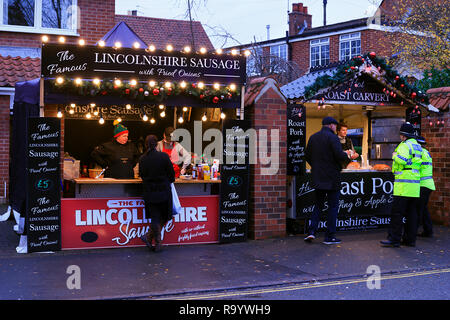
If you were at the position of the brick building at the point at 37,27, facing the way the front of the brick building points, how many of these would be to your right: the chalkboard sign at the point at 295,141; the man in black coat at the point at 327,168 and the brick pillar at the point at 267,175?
0

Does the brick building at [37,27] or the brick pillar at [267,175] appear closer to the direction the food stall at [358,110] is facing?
the brick pillar

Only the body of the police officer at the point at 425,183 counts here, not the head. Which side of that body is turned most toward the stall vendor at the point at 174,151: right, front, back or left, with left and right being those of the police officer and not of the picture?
front

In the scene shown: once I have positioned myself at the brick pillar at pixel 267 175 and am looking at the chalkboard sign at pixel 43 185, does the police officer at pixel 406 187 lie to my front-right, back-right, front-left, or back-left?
back-left

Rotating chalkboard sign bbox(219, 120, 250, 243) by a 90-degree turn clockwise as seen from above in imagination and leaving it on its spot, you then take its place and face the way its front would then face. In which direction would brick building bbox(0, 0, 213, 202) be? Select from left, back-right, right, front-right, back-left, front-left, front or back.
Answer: front-right

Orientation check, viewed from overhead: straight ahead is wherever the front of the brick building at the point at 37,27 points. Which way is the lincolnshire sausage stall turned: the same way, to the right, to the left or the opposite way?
the same way

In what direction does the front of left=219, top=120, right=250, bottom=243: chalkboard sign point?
toward the camera

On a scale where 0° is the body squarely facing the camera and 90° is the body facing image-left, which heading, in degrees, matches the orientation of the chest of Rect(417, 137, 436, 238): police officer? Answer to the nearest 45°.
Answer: approximately 90°

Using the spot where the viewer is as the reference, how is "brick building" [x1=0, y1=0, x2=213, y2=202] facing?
facing the viewer

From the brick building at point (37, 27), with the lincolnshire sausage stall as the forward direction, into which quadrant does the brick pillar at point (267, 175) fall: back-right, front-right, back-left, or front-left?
front-left

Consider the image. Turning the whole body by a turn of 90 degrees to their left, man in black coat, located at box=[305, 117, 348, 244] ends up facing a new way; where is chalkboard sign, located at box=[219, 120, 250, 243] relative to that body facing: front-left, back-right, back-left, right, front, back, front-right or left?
front-left

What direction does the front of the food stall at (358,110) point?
toward the camera

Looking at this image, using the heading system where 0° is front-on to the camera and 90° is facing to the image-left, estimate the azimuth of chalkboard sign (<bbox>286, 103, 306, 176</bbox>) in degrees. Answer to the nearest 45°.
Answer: approximately 0°

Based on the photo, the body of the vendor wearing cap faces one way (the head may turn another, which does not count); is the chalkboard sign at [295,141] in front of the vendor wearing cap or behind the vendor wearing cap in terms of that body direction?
in front

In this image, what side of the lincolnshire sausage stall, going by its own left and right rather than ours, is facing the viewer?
front
